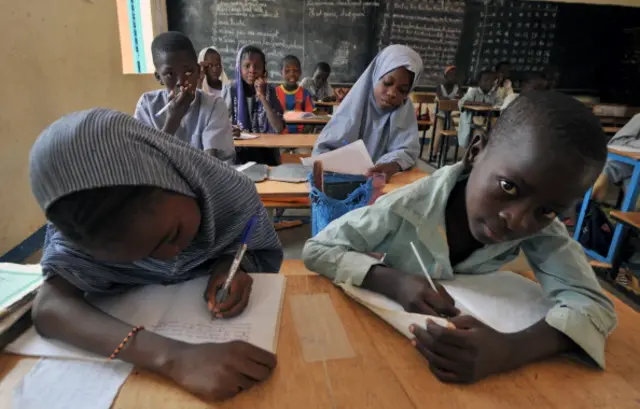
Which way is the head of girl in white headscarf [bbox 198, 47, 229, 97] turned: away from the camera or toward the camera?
toward the camera

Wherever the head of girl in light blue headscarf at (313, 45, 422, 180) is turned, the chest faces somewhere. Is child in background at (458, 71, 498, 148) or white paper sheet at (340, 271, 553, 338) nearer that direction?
the white paper sheet

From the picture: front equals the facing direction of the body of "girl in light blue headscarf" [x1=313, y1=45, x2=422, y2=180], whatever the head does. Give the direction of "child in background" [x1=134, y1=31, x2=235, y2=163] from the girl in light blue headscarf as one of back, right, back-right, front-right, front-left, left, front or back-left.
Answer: right

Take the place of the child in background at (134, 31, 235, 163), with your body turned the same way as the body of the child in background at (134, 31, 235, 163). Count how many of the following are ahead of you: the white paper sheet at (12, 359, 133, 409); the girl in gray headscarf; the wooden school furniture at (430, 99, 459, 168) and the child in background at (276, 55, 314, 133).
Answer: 2

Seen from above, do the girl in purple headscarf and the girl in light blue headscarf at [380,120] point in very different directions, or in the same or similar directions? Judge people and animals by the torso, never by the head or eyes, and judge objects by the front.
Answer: same or similar directions

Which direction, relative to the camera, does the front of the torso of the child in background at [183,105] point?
toward the camera

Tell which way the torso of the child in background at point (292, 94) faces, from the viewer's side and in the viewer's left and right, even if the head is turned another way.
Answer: facing the viewer

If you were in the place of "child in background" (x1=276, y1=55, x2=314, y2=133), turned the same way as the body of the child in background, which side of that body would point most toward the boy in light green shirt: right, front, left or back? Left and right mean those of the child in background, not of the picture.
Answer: front

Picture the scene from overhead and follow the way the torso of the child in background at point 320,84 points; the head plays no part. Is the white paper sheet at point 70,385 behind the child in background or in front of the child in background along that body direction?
in front

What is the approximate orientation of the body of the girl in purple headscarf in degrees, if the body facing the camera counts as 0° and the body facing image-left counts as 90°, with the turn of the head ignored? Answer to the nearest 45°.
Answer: approximately 0°

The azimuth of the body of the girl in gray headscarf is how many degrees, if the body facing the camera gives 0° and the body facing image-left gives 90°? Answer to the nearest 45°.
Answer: approximately 315°

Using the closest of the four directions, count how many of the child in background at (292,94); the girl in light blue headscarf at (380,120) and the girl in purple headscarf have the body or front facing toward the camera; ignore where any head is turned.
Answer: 3

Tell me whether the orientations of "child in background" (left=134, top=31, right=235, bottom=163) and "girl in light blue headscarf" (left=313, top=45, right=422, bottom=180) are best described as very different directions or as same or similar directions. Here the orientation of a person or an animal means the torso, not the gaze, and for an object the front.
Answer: same or similar directions

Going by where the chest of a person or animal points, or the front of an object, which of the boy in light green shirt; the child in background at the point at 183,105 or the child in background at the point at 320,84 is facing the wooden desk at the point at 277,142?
the child in background at the point at 320,84

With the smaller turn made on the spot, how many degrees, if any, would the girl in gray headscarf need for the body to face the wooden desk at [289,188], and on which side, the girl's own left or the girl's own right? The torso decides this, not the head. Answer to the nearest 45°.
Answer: approximately 90° to the girl's own left

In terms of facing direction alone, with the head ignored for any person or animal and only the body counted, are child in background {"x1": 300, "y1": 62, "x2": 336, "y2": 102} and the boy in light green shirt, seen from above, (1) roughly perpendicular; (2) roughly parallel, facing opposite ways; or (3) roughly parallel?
roughly parallel

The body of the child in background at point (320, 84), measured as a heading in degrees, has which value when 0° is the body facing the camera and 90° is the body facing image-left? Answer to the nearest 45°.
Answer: approximately 0°

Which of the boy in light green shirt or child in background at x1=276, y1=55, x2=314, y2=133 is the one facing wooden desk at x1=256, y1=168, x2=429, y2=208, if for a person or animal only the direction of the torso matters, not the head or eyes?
the child in background
